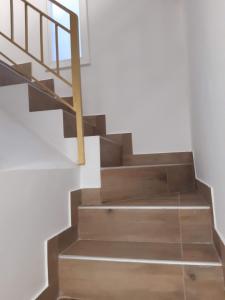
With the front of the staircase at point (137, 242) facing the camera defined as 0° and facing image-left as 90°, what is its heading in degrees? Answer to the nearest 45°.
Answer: approximately 0°
